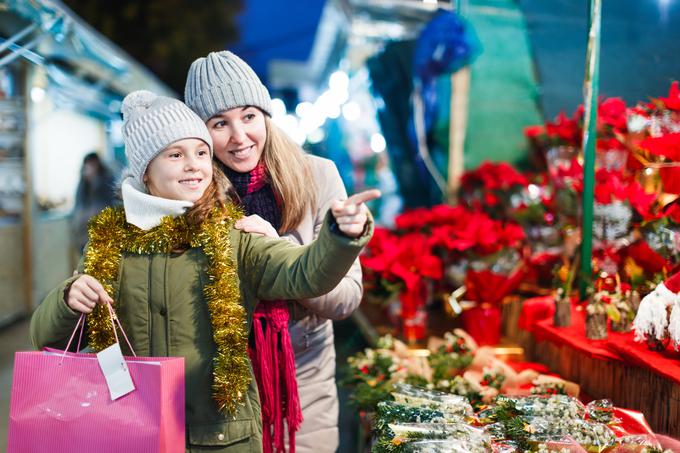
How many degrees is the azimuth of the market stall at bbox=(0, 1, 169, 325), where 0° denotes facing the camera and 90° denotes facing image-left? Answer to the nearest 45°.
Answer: approximately 315°

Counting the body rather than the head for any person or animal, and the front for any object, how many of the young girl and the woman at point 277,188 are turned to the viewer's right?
0

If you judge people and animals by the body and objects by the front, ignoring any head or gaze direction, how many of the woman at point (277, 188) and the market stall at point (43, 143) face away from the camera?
0

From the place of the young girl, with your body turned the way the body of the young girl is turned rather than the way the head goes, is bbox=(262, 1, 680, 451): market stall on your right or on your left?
on your left

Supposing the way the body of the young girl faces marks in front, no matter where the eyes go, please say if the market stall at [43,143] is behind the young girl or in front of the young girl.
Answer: behind

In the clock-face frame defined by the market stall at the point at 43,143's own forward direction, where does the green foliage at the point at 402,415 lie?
The green foliage is roughly at 1 o'clock from the market stall.

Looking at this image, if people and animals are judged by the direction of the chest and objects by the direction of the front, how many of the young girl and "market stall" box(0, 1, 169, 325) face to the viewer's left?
0

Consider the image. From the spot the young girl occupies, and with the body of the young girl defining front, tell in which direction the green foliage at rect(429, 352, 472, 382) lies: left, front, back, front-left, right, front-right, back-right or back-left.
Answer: back-left

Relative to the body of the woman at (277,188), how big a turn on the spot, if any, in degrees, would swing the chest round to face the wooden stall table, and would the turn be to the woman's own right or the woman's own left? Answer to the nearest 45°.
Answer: approximately 135° to the woman's own left

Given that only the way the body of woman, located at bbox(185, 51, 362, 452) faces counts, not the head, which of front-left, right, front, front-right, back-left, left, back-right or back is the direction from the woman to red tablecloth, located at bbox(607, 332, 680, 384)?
back-left

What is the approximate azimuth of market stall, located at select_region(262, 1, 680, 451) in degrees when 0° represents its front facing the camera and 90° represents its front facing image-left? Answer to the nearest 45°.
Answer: approximately 45°

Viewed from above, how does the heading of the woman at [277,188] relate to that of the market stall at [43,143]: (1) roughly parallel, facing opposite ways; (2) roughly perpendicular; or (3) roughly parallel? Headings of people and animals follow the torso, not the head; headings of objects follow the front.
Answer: roughly perpendicular

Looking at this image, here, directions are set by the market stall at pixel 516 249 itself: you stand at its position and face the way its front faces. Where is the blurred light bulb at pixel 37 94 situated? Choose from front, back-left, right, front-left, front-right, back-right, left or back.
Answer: right

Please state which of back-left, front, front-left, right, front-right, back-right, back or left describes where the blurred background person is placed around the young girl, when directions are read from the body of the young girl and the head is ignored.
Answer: back

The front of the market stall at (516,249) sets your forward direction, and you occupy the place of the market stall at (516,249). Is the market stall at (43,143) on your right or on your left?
on your right

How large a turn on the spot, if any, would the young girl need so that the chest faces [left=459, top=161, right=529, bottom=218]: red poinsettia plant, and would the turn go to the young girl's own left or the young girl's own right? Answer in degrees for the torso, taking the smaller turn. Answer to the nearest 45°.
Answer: approximately 135° to the young girl's own left

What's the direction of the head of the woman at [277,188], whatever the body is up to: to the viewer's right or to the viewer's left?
to the viewer's right
